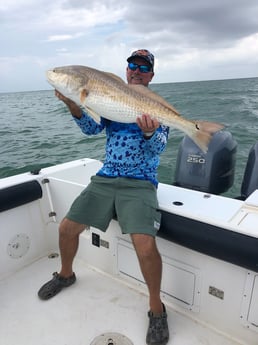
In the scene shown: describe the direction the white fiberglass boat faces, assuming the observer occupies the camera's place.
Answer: facing the viewer and to the left of the viewer

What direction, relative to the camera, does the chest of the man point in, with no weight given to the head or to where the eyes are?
toward the camera

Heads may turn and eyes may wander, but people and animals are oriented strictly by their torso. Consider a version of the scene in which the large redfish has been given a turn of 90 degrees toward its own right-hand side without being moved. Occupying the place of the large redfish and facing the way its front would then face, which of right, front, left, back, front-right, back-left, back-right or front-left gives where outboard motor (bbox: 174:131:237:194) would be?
front-right

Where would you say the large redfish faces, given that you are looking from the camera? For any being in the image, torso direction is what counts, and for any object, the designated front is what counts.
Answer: facing to the left of the viewer

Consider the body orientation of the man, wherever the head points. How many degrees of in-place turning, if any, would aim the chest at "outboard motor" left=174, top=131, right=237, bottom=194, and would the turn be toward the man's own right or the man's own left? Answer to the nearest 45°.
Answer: approximately 135° to the man's own left
